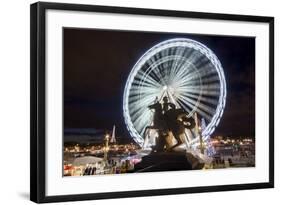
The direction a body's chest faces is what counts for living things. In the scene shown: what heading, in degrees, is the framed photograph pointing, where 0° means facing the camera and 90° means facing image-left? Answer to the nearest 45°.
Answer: approximately 315°
